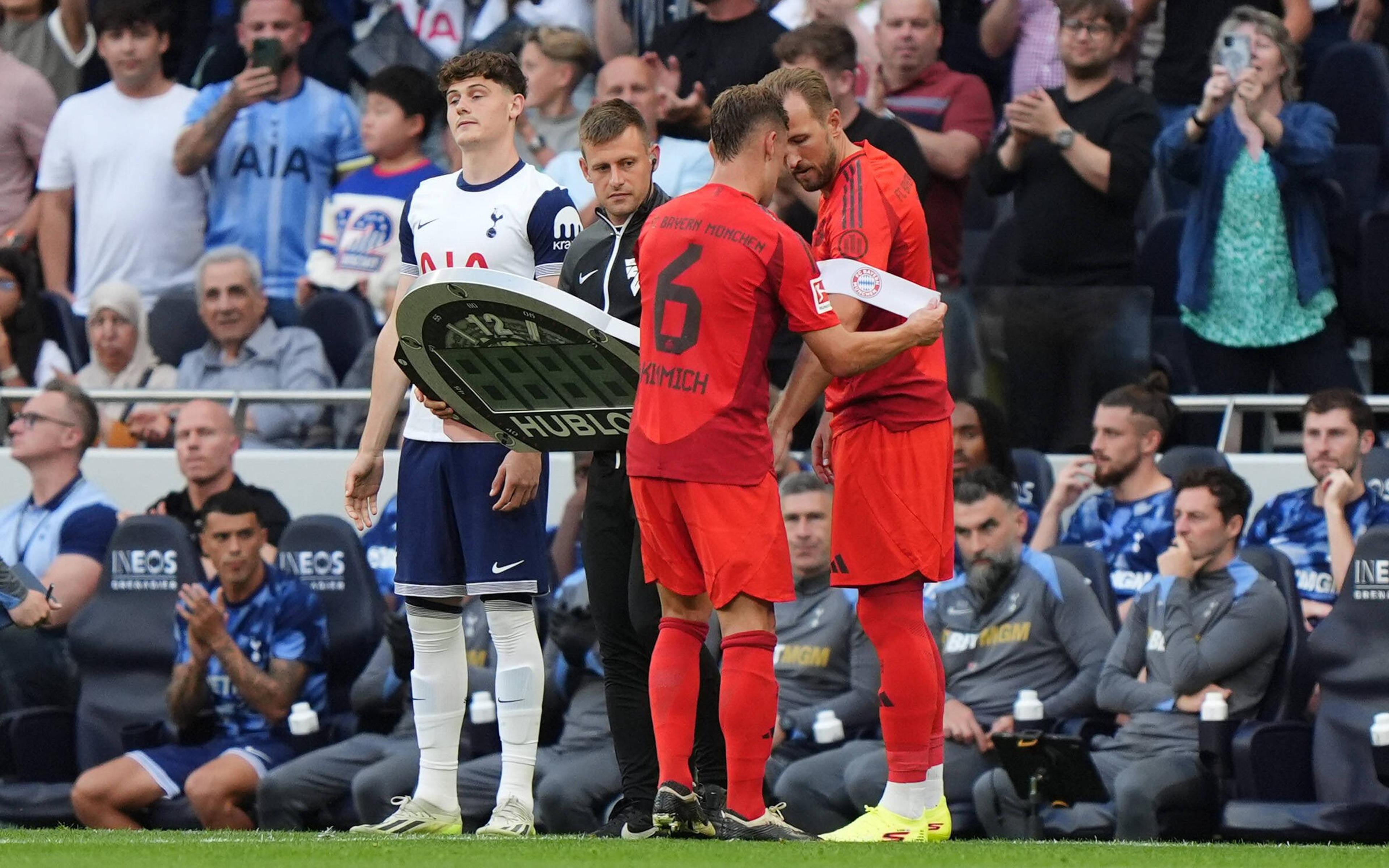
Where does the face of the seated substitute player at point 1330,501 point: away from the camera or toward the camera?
toward the camera

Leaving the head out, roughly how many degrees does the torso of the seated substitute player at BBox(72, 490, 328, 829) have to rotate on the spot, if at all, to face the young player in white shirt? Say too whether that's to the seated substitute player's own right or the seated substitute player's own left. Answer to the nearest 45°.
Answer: approximately 45° to the seated substitute player's own left

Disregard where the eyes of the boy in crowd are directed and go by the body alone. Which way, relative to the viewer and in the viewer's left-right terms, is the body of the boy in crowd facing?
facing the viewer and to the left of the viewer

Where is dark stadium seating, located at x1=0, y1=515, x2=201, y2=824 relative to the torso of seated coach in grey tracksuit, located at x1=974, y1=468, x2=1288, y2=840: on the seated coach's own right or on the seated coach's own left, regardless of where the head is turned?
on the seated coach's own right

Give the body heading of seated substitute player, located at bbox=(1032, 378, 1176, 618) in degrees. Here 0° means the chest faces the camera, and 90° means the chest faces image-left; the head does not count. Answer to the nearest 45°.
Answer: approximately 45°

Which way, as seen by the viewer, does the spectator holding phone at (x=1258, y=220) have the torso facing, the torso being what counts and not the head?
toward the camera

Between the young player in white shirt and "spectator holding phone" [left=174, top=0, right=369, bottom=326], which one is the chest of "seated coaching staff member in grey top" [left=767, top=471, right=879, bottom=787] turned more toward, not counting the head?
the young player in white shirt

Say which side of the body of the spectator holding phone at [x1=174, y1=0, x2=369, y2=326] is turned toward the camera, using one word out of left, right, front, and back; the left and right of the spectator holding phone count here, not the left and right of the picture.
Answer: front

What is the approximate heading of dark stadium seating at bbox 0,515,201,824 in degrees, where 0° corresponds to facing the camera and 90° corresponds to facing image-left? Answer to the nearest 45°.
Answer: approximately 45°

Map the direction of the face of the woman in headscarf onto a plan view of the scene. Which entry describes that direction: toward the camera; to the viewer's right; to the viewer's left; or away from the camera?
toward the camera

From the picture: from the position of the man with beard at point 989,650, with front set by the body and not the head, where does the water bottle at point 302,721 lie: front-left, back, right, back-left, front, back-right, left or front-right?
front-right

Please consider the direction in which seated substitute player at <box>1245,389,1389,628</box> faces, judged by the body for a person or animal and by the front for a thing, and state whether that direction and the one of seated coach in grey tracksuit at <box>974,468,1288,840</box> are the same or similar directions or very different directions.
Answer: same or similar directions

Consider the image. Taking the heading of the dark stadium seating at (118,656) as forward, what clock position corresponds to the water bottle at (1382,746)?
The water bottle is roughly at 9 o'clock from the dark stadium seating.

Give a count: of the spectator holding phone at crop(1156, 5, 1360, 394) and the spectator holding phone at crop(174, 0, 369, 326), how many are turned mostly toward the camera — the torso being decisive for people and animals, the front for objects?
2

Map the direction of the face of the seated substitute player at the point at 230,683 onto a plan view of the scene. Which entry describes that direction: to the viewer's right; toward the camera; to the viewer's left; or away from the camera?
toward the camera
